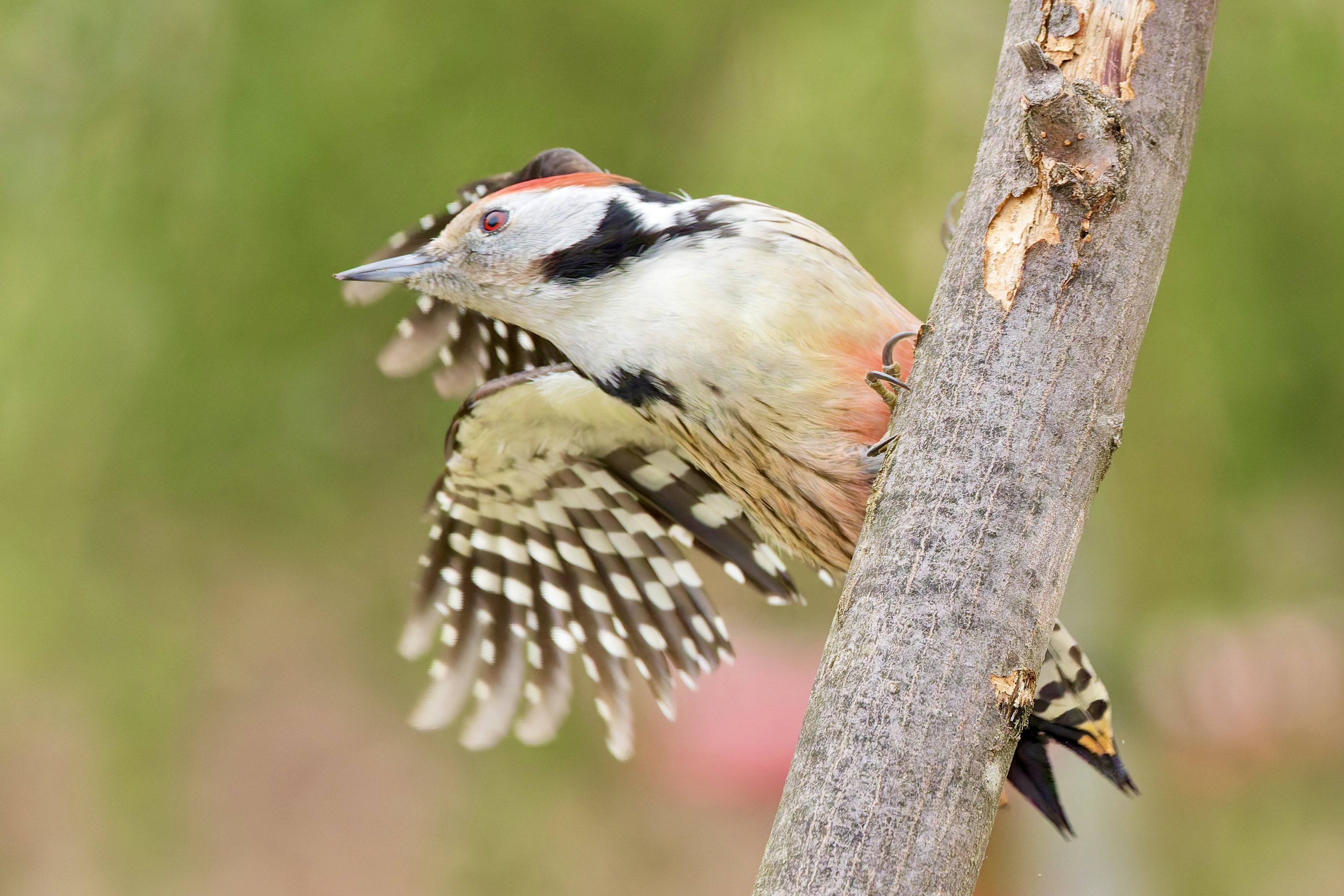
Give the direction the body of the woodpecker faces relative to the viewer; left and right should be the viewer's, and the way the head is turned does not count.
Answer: facing to the left of the viewer
